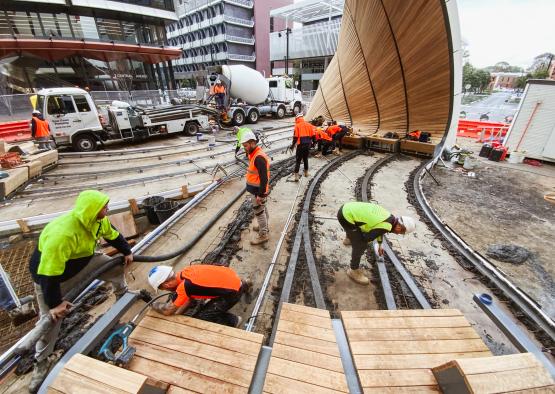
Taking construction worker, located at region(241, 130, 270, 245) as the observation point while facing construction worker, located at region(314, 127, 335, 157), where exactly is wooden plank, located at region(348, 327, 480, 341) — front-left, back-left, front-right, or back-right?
back-right

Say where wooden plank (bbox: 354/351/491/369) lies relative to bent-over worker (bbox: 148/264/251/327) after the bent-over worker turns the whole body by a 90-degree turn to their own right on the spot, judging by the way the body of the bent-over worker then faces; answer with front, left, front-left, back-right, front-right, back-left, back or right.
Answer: back-right

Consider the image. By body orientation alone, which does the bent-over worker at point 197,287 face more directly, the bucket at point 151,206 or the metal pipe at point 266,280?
the bucket

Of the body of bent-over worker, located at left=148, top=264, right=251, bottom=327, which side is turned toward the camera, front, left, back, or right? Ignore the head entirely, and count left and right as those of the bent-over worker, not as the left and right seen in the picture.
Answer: left

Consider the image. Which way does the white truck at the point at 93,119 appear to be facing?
to the viewer's left

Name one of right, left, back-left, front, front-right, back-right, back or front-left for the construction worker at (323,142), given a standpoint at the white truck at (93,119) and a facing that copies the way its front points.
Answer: back-left

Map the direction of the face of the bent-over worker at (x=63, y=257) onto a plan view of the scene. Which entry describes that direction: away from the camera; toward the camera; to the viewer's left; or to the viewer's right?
to the viewer's right

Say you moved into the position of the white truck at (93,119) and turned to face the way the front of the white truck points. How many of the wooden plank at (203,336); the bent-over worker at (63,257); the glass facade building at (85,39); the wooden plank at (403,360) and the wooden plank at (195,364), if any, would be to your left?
4

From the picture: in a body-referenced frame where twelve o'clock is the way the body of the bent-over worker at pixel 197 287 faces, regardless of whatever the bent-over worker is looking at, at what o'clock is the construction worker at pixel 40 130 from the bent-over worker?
The construction worker is roughly at 2 o'clock from the bent-over worker.
